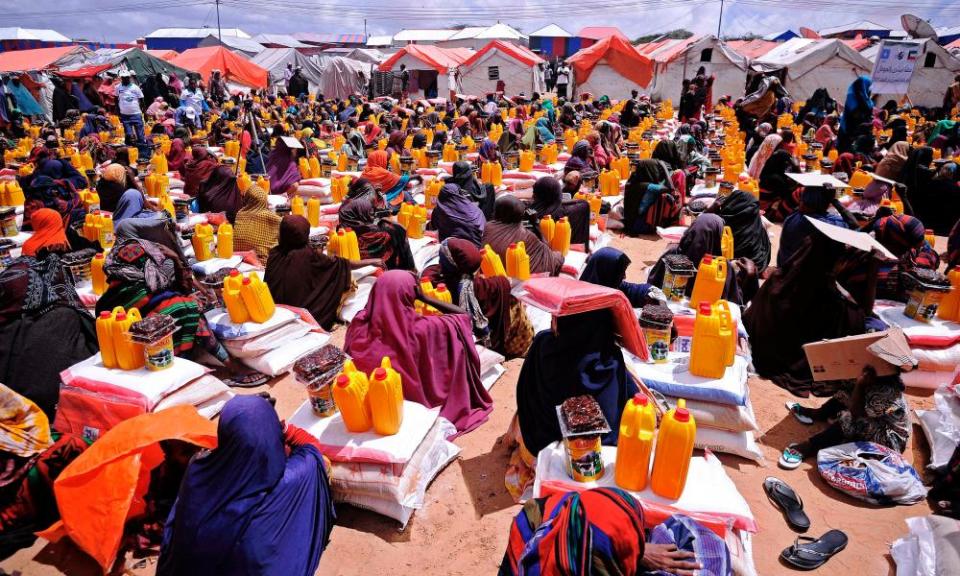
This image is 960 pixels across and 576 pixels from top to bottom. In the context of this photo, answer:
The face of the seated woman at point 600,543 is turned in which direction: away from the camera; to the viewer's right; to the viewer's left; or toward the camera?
away from the camera

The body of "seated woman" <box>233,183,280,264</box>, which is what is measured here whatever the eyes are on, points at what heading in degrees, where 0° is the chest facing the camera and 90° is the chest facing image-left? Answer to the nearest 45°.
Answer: approximately 180°

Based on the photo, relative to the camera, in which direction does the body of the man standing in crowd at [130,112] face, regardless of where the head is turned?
toward the camera

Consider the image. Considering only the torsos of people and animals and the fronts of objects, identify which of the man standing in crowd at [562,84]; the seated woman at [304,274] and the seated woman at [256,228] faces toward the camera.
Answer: the man standing in crowd

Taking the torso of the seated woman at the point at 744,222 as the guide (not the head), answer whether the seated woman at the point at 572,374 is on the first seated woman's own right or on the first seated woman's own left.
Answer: on the first seated woman's own left

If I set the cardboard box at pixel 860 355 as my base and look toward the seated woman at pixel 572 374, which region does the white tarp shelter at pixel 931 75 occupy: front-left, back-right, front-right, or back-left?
back-right

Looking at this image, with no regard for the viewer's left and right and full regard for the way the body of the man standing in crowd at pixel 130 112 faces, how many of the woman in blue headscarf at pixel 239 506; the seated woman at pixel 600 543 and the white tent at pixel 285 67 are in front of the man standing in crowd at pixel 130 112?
2

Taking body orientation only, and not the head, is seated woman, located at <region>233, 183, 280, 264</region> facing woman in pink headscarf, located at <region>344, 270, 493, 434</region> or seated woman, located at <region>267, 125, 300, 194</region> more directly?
the seated woman
